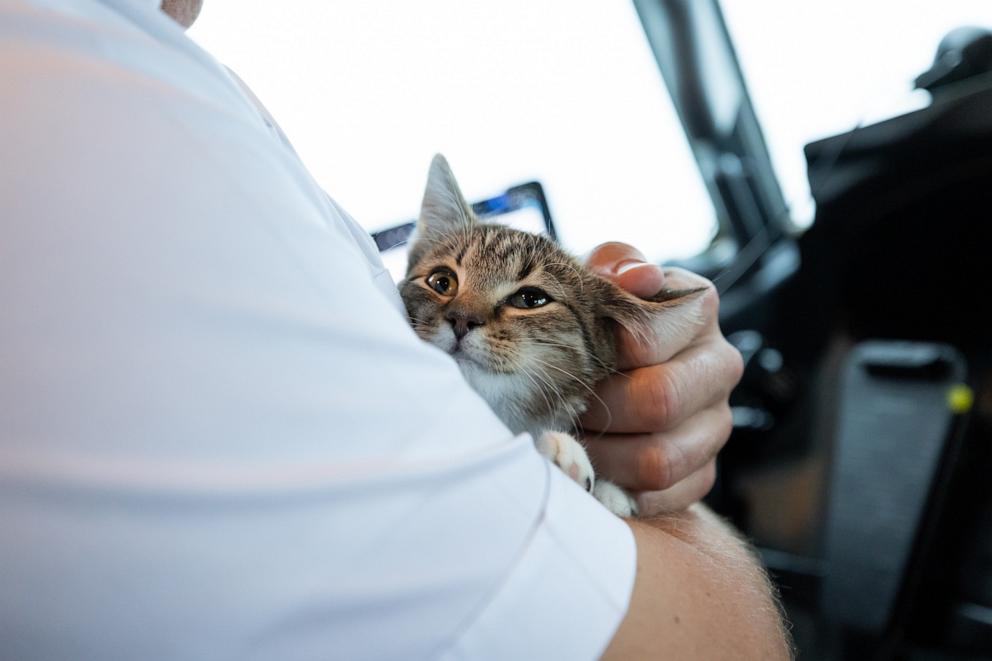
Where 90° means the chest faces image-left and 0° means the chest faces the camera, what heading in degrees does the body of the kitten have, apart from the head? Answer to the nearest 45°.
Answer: approximately 45°
